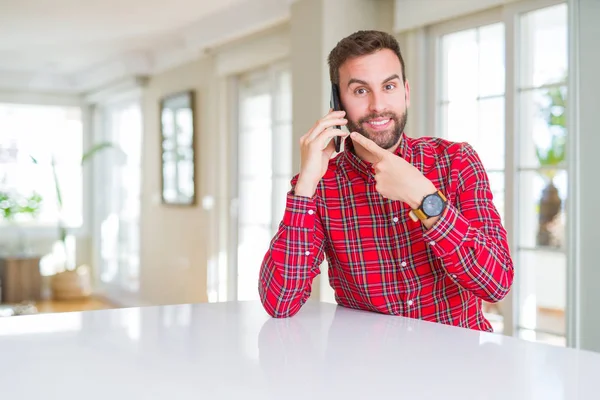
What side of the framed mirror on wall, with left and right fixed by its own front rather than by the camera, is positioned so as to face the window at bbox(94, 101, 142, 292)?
right

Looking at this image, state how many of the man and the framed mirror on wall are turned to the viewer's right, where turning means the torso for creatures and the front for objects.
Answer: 0

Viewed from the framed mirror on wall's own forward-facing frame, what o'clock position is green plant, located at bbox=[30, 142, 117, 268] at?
The green plant is roughly at 3 o'clock from the framed mirror on wall.

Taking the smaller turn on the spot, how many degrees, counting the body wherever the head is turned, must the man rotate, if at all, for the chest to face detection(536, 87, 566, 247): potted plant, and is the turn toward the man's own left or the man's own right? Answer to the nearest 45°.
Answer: approximately 135° to the man's own left

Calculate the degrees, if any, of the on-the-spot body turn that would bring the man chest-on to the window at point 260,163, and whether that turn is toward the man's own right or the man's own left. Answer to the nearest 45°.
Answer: approximately 180°

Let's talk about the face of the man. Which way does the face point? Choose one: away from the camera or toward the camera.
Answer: toward the camera

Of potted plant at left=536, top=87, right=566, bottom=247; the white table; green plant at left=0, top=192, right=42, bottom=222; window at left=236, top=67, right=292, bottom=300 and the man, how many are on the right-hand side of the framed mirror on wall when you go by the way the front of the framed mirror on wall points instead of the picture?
1

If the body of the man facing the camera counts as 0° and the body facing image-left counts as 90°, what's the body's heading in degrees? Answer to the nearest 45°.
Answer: approximately 0°

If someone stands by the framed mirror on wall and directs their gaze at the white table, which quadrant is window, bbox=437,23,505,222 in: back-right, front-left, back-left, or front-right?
front-left

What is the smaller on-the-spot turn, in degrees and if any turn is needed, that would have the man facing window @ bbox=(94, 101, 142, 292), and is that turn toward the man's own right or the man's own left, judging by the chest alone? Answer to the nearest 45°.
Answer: approximately 135° to the man's own right

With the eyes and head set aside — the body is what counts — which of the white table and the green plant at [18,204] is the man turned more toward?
the white table

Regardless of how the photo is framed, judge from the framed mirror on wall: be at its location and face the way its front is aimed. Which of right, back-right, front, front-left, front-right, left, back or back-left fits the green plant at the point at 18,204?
right

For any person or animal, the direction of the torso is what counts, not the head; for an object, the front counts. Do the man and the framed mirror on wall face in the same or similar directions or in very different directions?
same or similar directions
